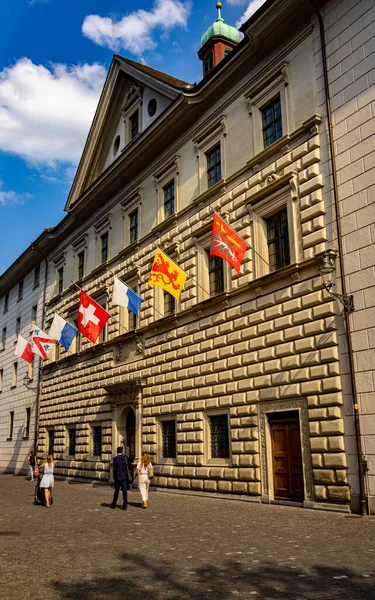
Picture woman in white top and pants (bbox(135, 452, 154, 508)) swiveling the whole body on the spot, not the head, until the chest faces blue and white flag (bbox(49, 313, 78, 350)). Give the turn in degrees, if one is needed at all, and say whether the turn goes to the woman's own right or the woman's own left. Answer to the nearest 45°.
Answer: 0° — they already face it

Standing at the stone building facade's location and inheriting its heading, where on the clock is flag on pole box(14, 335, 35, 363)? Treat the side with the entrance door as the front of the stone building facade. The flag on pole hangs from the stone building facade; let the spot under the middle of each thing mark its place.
The flag on pole is roughly at 3 o'clock from the stone building facade.

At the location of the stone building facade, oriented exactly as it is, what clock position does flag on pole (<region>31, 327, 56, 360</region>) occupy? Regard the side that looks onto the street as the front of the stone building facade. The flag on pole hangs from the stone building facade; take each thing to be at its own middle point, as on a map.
The flag on pole is roughly at 3 o'clock from the stone building facade.

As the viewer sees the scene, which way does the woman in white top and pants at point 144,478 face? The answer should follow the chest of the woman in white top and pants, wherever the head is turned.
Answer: away from the camera

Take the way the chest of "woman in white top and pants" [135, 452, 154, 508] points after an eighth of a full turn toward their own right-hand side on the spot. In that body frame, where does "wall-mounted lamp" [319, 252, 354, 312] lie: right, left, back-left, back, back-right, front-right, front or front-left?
right

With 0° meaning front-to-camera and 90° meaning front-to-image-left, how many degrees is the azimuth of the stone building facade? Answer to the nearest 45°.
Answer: approximately 45°
